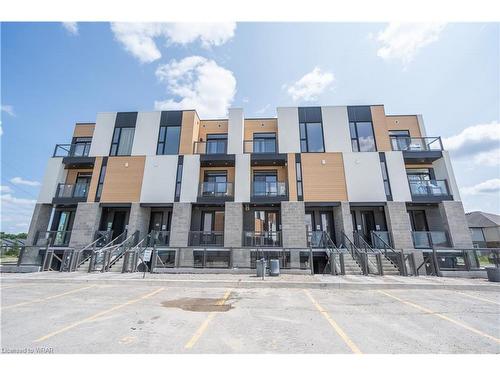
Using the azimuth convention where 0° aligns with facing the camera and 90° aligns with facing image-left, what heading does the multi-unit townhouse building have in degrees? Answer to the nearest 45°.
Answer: approximately 0°
